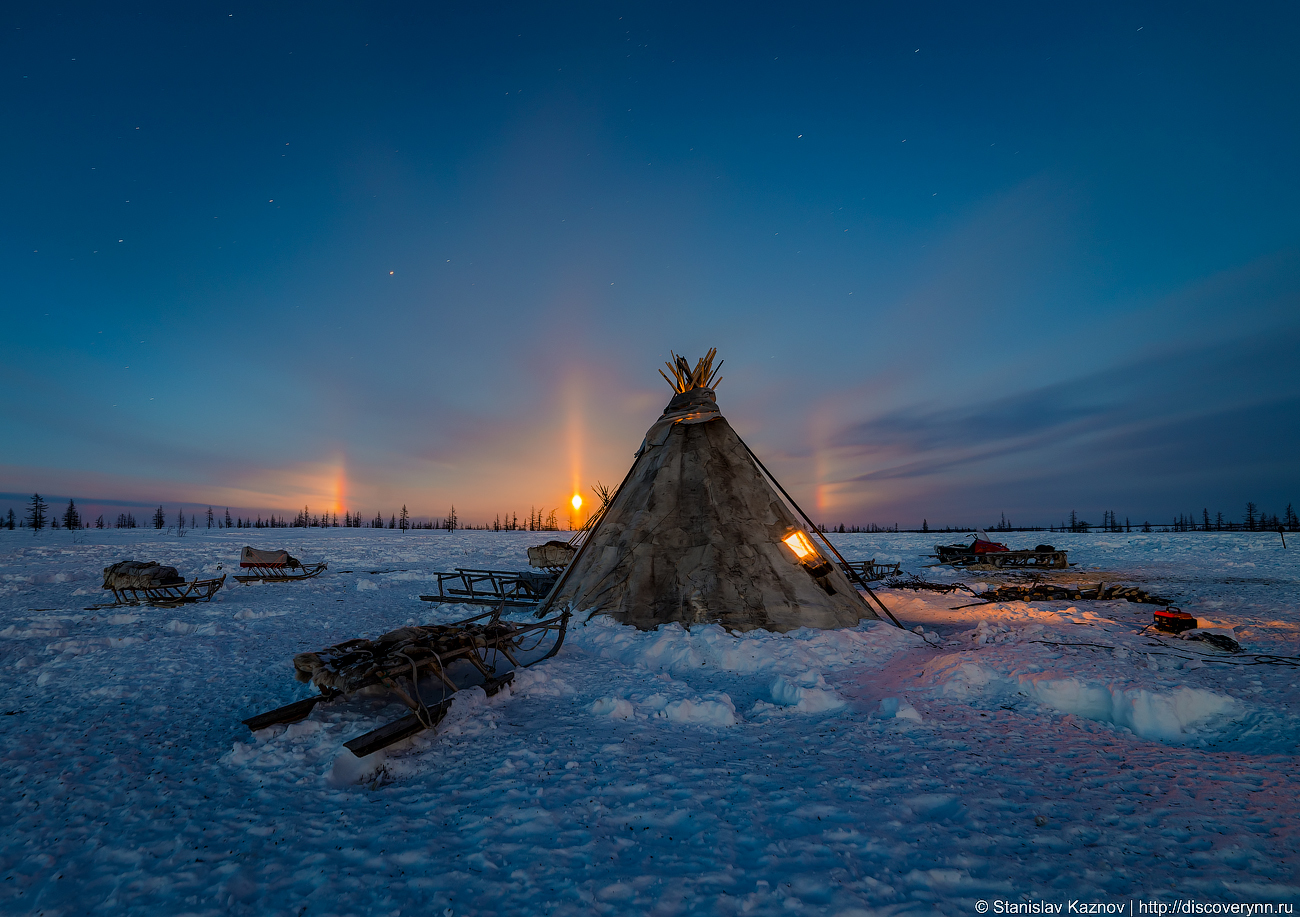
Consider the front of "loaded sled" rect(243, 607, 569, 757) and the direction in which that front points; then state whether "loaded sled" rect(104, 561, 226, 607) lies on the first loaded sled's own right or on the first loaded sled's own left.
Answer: on the first loaded sled's own left

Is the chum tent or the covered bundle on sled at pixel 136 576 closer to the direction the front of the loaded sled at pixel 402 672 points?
the chum tent

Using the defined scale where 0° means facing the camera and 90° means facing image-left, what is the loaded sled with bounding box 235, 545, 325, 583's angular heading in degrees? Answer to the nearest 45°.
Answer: approximately 270°

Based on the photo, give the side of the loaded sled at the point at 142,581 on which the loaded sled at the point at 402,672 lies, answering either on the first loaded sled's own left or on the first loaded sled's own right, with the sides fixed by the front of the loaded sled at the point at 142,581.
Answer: on the first loaded sled's own right

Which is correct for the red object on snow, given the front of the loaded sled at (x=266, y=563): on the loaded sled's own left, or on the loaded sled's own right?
on the loaded sled's own right

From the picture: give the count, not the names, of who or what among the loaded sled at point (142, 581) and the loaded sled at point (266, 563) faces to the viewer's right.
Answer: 2

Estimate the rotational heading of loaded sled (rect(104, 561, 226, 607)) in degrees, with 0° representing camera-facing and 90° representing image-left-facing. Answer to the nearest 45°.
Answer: approximately 270°

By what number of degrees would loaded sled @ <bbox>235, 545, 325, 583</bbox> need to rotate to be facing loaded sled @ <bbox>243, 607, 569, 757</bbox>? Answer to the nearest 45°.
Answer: approximately 90° to its right

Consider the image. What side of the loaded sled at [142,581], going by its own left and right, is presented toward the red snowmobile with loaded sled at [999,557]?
front

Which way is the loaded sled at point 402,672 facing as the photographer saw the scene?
facing away from the viewer and to the right of the viewer

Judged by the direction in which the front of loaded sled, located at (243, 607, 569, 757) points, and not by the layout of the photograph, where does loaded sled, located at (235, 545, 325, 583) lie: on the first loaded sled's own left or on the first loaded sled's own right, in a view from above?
on the first loaded sled's own left
